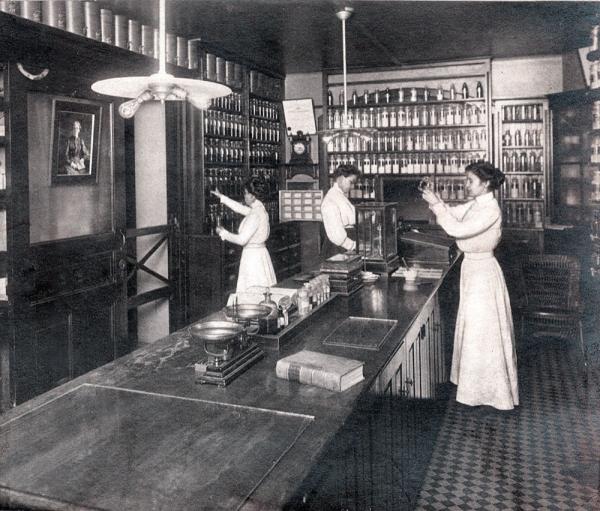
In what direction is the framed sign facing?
toward the camera

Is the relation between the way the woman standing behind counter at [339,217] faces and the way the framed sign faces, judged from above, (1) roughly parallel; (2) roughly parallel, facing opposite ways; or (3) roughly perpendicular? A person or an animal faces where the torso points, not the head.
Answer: roughly perpendicular

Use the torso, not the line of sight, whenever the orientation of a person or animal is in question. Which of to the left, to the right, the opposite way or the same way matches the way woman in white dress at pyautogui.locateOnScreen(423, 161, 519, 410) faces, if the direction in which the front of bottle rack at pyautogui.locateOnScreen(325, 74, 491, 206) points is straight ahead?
to the right

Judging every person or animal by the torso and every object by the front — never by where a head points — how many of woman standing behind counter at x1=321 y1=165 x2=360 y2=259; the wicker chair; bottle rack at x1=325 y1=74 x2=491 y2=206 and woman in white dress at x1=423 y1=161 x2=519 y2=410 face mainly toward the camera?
2

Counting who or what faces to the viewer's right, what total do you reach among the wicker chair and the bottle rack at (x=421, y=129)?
0

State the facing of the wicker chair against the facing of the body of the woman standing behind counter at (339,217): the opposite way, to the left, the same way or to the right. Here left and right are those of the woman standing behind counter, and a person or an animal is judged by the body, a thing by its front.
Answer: to the right

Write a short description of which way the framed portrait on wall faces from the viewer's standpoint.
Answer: facing the viewer and to the right of the viewer

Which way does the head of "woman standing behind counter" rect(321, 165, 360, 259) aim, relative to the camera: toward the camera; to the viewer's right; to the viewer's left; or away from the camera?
to the viewer's right

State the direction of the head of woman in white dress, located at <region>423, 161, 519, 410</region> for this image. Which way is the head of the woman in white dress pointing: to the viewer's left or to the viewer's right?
to the viewer's left

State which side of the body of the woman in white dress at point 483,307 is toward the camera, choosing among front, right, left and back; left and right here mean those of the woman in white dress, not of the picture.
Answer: left

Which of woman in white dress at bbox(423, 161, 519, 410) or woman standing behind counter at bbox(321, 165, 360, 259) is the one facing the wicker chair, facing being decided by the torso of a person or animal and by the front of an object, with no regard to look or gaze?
the woman standing behind counter

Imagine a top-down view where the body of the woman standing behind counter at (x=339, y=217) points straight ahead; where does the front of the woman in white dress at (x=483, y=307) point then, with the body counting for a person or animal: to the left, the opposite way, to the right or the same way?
the opposite way
